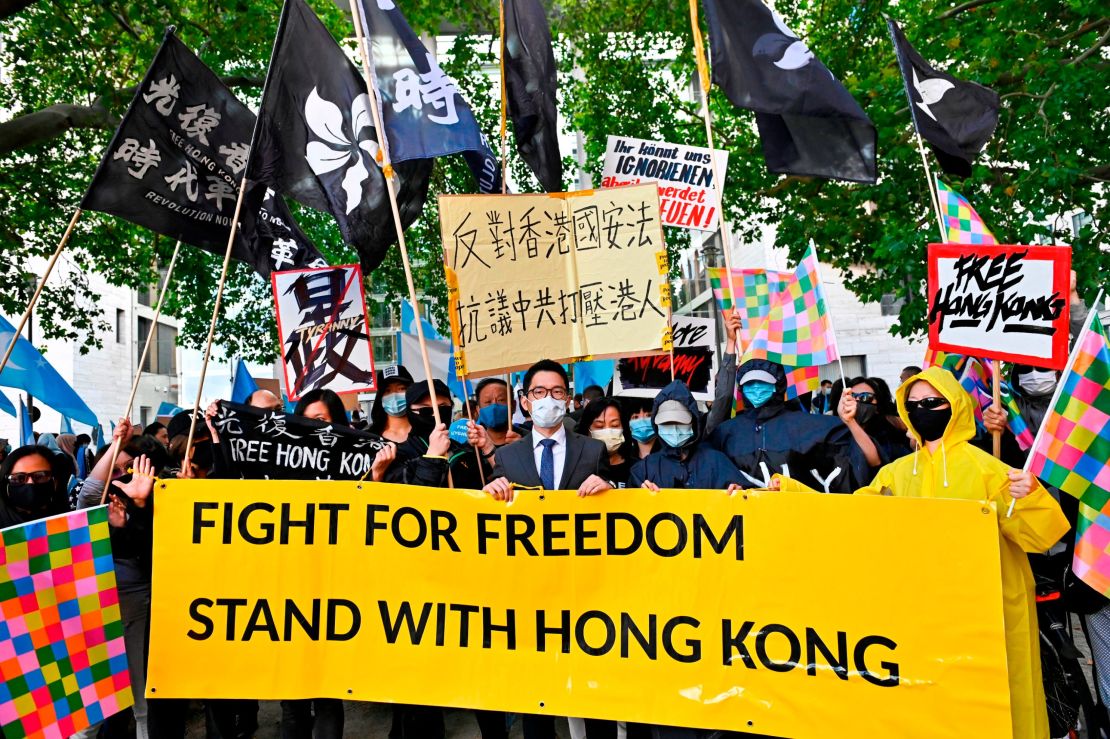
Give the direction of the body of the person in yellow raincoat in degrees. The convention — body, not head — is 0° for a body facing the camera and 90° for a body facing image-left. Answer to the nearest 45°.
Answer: approximately 0°

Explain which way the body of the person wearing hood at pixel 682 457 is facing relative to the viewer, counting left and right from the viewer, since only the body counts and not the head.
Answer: facing the viewer

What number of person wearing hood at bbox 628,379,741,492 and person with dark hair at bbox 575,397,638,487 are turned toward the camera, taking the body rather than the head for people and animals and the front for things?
2

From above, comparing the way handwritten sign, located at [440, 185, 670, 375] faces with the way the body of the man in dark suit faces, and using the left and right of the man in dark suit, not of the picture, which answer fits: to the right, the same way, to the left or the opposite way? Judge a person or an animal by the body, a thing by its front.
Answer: the same way

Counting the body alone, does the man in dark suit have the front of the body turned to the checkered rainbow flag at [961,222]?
no

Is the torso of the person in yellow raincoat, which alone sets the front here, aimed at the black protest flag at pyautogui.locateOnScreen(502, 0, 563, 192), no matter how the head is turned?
no

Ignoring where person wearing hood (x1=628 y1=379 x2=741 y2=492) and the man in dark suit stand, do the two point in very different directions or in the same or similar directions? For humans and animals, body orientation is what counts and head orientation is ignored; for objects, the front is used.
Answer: same or similar directions

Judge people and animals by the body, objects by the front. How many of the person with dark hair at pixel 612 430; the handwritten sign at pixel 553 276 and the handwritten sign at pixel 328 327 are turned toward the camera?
3

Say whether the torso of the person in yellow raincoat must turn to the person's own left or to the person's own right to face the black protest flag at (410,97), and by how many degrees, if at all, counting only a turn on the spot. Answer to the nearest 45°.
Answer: approximately 90° to the person's own right

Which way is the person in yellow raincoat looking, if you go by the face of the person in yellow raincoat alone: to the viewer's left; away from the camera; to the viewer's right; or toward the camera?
toward the camera

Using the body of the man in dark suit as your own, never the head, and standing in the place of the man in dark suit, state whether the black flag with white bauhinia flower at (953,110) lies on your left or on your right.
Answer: on your left

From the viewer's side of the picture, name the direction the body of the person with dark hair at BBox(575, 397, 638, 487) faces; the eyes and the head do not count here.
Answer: toward the camera

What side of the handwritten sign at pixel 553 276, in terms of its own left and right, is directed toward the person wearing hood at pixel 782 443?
left

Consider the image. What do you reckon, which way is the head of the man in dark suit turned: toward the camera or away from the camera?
toward the camera

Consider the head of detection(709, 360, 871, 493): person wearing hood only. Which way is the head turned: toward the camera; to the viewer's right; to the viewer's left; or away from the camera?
toward the camera

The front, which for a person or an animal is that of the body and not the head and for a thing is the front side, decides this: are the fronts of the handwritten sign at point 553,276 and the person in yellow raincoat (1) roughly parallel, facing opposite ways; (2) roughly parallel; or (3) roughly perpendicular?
roughly parallel

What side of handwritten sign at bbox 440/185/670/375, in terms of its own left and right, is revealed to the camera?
front
